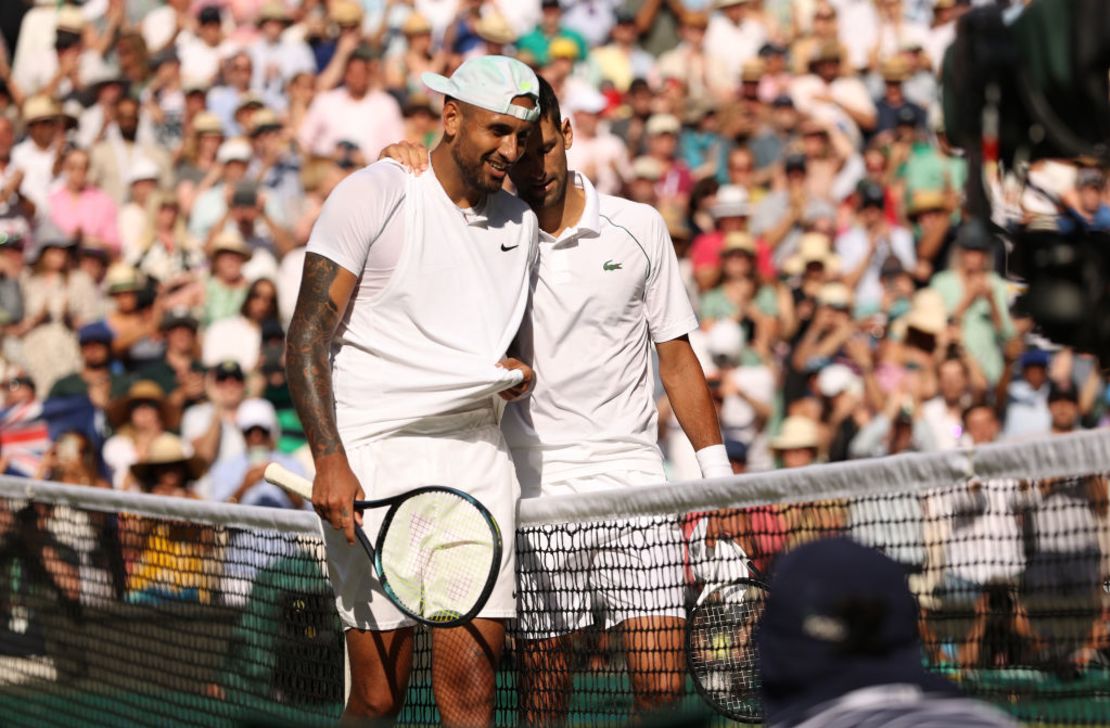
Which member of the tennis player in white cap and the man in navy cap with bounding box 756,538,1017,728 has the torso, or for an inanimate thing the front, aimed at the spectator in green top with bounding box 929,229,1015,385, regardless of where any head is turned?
the man in navy cap

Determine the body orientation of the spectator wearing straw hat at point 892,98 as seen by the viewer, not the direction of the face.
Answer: toward the camera

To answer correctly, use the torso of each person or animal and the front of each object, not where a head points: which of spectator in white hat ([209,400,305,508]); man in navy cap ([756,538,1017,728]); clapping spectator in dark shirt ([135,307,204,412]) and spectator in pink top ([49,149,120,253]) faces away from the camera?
the man in navy cap

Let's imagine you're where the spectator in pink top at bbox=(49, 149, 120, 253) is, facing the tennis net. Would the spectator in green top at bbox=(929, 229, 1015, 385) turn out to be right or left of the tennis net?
left

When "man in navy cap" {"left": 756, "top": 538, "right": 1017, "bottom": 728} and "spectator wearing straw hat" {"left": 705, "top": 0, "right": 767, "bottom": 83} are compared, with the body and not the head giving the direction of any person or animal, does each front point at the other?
yes

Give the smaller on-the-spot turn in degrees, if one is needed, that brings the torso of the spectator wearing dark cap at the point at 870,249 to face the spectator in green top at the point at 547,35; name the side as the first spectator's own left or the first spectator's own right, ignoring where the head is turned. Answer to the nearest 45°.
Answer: approximately 135° to the first spectator's own right

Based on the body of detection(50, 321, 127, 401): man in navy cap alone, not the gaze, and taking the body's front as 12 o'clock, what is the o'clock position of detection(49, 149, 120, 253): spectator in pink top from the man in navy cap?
The spectator in pink top is roughly at 6 o'clock from the man in navy cap.

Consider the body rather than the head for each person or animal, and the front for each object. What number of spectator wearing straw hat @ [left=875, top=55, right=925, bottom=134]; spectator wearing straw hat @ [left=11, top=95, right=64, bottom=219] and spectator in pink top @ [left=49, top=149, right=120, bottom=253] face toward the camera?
3

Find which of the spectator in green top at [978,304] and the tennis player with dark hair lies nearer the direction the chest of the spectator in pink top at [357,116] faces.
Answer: the tennis player with dark hair

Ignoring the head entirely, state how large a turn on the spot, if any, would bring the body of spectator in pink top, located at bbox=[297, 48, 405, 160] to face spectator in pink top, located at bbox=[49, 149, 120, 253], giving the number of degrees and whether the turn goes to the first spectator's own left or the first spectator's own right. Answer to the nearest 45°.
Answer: approximately 90° to the first spectator's own right

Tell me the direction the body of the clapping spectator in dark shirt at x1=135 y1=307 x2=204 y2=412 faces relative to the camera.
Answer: toward the camera

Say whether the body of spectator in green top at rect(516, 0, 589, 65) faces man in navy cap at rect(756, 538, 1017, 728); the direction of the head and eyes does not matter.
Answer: yes

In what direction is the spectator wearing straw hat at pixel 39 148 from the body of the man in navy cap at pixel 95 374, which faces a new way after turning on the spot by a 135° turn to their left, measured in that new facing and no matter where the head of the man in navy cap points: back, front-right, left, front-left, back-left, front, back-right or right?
front-left
